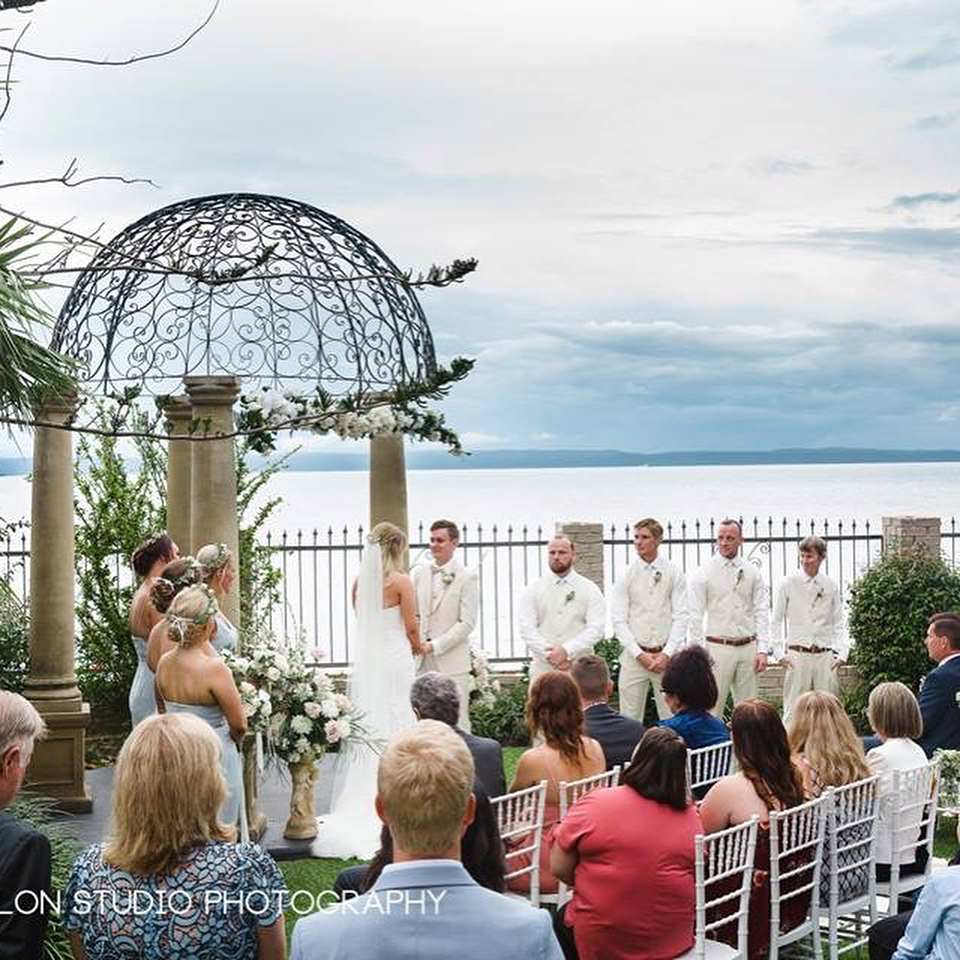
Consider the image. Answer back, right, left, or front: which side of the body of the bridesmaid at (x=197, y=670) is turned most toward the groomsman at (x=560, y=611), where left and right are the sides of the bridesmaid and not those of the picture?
front

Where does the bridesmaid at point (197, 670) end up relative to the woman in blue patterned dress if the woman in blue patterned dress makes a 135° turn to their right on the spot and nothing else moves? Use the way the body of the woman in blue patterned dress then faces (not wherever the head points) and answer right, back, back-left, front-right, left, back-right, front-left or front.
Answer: back-left

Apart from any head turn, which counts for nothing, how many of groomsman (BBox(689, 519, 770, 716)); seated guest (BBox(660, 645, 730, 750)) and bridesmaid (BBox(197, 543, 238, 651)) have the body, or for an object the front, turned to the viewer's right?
1

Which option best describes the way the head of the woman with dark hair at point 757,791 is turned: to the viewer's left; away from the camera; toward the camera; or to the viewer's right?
away from the camera

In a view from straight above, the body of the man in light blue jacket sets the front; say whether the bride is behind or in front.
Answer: in front

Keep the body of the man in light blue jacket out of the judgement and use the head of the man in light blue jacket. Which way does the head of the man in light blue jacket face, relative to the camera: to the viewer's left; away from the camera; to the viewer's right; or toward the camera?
away from the camera

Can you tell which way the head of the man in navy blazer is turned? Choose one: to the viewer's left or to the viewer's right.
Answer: to the viewer's left

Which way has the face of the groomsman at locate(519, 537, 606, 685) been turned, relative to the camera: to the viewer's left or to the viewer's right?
to the viewer's left

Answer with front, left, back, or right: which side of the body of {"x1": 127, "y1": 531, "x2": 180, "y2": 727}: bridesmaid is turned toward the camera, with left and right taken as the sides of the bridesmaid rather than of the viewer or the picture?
right

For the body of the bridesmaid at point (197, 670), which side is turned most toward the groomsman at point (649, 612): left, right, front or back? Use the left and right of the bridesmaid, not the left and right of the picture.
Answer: front

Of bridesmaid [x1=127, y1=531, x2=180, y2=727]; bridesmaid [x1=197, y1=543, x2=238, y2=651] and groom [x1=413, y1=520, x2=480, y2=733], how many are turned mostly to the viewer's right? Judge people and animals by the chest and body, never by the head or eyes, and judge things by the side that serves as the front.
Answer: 2

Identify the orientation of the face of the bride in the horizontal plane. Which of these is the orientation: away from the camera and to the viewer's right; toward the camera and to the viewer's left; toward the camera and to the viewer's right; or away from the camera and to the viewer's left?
away from the camera and to the viewer's right

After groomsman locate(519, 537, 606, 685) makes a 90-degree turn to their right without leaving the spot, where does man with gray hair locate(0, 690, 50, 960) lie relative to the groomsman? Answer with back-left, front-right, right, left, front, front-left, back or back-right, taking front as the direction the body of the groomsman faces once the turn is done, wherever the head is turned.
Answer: left

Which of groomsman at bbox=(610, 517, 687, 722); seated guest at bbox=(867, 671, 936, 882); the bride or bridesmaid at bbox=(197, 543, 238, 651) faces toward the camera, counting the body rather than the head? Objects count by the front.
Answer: the groomsman

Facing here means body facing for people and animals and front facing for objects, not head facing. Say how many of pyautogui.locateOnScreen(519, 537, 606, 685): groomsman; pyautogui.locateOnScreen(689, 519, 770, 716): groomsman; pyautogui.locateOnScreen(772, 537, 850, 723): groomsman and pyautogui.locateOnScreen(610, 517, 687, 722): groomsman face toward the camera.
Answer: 4

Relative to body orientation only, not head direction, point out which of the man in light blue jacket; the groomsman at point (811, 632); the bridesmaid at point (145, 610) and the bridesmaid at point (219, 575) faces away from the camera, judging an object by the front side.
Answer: the man in light blue jacket

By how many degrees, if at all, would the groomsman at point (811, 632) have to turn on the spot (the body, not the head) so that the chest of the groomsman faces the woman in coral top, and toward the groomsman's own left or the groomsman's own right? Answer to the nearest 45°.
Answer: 0° — they already face them

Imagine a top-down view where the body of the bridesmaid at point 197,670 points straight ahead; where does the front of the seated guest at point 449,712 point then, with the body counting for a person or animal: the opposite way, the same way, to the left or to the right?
to the left

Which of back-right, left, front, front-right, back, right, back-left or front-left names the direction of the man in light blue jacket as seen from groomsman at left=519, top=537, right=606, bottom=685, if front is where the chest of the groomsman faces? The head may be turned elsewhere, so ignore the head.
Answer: front
